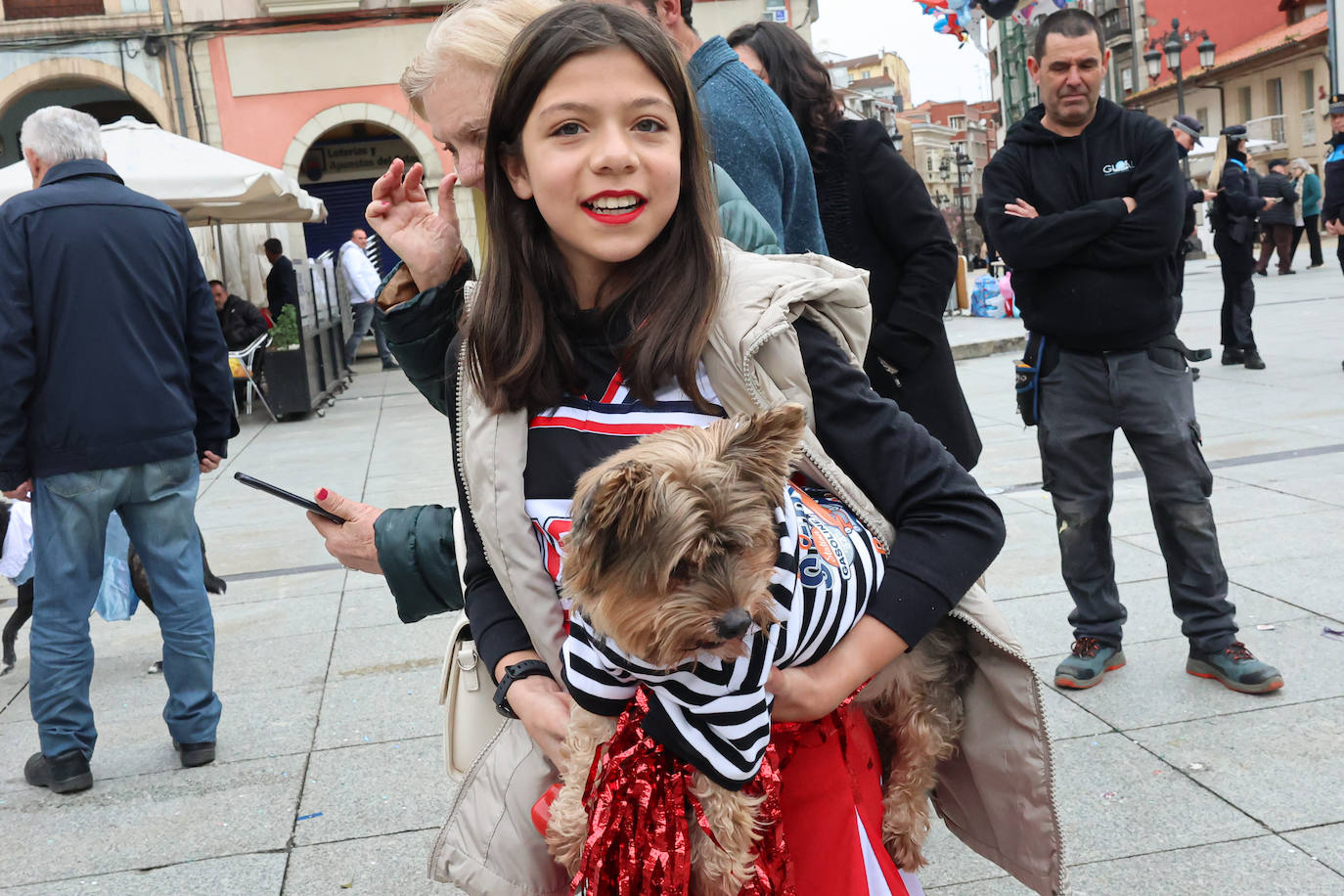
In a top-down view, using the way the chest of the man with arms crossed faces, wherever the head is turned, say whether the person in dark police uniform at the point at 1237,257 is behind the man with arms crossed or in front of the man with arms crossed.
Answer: behind

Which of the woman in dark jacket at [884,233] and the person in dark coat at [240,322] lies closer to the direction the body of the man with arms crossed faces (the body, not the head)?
the woman in dark jacket

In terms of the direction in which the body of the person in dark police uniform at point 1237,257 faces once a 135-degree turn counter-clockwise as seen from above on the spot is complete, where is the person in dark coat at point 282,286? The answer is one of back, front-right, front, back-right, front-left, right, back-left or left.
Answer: front-left

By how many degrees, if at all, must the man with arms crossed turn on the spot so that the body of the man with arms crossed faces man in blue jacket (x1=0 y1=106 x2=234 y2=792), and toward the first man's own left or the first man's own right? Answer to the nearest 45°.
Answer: approximately 90° to the first man's own right

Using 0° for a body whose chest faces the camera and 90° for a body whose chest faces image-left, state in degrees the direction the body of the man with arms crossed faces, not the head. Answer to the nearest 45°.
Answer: approximately 0°

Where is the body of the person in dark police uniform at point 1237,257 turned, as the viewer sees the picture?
to the viewer's right

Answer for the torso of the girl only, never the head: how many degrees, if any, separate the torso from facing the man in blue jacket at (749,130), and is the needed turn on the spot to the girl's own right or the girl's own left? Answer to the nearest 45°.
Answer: approximately 180°
